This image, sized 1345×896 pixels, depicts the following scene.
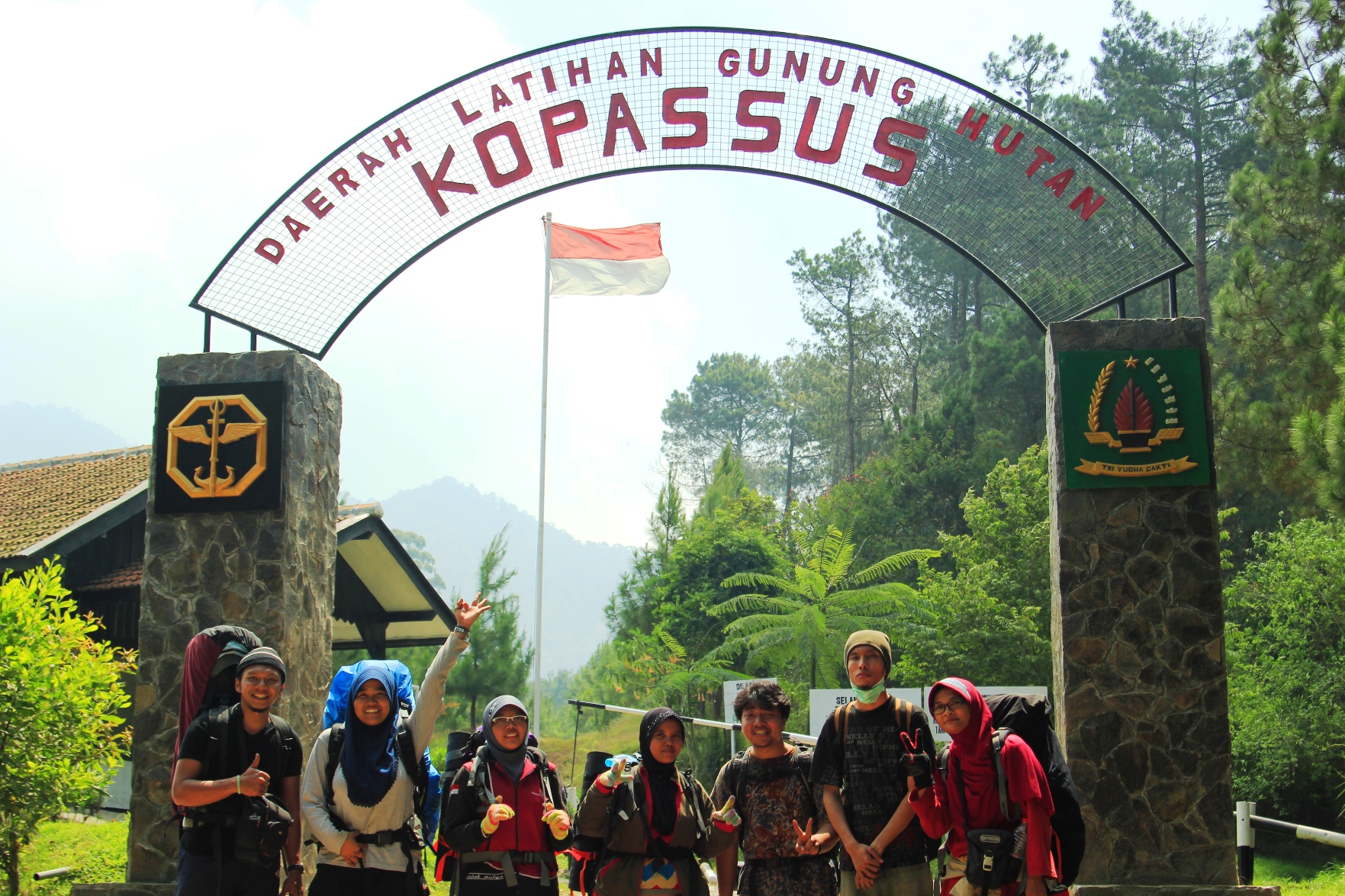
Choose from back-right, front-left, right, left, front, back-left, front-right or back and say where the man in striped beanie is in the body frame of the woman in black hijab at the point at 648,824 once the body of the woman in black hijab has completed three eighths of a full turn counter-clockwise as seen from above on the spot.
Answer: back-left

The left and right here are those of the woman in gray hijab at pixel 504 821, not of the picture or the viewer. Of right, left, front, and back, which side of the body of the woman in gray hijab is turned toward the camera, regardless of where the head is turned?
front

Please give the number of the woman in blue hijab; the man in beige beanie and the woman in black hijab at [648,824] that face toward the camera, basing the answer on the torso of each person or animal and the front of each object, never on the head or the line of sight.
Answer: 3

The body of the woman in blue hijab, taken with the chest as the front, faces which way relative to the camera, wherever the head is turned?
toward the camera

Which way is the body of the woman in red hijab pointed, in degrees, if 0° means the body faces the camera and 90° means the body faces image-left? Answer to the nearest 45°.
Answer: approximately 45°

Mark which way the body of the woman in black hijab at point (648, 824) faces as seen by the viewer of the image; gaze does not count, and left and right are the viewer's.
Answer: facing the viewer

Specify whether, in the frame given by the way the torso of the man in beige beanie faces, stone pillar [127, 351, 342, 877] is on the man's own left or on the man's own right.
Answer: on the man's own right

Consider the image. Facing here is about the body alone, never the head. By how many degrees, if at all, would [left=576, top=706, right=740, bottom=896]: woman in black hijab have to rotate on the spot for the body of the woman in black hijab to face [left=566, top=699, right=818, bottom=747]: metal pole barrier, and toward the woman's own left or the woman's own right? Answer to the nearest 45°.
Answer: approximately 180°

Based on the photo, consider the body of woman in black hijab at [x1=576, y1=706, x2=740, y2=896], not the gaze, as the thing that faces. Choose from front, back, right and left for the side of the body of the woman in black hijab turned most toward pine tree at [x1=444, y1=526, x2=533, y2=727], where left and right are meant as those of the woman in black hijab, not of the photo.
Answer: back

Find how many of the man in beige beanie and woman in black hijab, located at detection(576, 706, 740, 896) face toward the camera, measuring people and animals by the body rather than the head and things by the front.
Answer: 2
